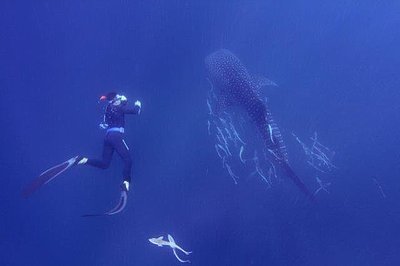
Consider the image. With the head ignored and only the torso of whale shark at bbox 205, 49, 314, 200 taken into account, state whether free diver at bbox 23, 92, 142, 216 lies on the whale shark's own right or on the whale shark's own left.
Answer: on the whale shark's own left

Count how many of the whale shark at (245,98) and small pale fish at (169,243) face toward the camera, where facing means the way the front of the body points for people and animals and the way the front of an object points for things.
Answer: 0

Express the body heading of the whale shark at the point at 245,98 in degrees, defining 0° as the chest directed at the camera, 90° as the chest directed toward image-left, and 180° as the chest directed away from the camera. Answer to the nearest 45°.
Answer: approximately 135°

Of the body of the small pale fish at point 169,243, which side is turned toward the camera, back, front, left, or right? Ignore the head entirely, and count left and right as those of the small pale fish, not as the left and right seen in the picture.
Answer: left
